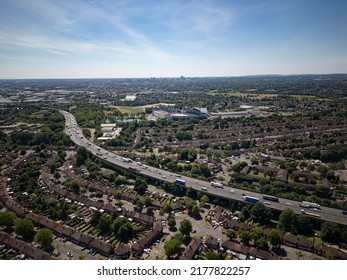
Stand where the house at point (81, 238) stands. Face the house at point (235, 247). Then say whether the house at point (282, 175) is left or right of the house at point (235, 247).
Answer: left

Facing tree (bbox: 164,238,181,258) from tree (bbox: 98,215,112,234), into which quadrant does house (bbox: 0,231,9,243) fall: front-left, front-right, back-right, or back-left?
back-right

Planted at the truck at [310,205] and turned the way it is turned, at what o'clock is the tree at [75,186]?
The tree is roughly at 4 o'clock from the truck.

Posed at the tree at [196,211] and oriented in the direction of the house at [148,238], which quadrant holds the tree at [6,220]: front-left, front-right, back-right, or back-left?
front-right

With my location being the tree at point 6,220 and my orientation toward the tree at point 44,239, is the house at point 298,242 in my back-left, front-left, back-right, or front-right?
front-left

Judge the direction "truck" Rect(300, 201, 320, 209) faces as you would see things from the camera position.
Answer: facing the viewer and to the right of the viewer

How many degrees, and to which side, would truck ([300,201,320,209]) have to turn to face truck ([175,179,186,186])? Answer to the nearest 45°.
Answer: approximately 135° to its right

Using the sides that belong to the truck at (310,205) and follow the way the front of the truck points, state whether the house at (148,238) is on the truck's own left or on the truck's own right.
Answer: on the truck's own right

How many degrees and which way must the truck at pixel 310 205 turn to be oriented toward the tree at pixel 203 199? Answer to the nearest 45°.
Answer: approximately 135° to its right

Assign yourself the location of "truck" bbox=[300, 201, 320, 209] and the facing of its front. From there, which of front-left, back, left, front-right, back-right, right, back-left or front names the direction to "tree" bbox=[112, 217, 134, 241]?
right

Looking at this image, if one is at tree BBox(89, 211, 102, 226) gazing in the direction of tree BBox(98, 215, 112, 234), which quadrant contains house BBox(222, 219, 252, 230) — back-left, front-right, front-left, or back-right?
front-left
